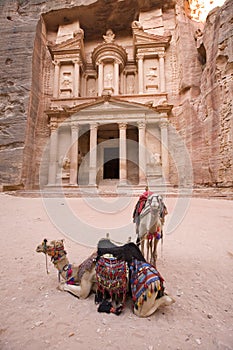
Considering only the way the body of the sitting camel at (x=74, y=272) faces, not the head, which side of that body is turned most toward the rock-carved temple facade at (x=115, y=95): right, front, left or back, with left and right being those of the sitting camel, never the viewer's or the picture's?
right

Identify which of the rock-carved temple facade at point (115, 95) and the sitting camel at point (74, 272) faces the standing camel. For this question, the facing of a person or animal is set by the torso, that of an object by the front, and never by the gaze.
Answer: the rock-carved temple facade

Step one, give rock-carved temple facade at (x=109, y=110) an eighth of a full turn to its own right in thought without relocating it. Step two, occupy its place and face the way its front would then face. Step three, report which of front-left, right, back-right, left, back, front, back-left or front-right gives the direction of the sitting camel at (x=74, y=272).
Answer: front-left

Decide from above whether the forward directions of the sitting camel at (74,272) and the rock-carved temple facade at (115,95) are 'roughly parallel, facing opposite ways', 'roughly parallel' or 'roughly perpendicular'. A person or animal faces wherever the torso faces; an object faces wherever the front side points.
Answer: roughly perpendicular

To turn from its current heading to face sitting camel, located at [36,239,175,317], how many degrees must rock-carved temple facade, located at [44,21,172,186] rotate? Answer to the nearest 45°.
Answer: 0° — it already faces it

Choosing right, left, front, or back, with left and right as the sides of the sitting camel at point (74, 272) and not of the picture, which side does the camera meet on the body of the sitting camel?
left

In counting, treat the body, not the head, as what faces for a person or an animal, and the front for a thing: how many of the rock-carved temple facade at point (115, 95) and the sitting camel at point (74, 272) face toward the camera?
1

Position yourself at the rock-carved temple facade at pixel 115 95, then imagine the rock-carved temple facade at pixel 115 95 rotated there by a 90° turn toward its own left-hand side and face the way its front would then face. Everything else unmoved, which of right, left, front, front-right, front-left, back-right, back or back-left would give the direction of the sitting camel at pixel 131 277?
right

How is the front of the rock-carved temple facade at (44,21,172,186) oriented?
toward the camera

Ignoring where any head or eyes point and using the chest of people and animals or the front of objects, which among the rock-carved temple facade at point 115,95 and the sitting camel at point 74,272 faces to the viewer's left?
the sitting camel

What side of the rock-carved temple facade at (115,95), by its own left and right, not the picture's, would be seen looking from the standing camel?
front

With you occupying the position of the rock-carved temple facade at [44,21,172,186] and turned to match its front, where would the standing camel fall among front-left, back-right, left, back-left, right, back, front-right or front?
front

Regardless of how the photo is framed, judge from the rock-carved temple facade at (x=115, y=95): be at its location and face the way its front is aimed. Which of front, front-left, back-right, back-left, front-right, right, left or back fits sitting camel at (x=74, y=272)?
front
